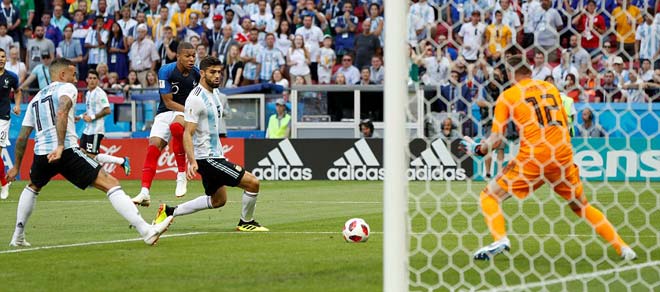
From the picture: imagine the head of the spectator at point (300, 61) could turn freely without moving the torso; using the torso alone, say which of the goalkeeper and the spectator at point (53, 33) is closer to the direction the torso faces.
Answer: the goalkeeper

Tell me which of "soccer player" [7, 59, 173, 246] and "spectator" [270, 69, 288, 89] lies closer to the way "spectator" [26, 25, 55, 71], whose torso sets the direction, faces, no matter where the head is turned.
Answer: the soccer player

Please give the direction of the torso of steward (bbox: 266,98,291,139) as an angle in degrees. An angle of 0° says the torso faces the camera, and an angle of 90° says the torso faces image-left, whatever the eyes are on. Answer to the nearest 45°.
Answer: approximately 0°

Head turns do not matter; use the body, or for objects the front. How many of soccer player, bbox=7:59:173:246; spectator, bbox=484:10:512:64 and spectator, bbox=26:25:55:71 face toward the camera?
2

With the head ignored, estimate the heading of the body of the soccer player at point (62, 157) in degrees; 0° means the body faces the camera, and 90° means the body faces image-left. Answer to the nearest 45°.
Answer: approximately 225°
